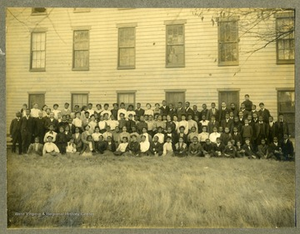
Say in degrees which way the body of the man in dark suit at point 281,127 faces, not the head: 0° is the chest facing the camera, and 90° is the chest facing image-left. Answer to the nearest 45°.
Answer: approximately 0°

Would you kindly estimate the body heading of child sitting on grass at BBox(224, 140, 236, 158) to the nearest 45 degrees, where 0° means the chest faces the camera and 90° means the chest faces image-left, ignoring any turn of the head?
approximately 0°

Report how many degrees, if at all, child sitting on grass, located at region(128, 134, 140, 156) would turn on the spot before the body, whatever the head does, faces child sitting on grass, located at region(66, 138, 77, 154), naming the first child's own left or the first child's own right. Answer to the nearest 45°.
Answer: approximately 90° to the first child's own right

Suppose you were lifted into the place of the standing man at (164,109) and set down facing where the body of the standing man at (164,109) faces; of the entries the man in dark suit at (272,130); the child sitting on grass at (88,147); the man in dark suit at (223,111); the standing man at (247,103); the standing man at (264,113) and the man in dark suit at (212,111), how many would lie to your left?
5

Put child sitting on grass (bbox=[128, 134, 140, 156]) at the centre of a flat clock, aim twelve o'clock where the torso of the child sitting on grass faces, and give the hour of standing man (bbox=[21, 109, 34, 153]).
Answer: The standing man is roughly at 3 o'clock from the child sitting on grass.

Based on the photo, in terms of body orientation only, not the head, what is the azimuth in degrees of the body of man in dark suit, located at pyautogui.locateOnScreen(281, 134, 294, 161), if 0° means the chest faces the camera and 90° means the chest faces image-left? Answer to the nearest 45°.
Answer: approximately 45°

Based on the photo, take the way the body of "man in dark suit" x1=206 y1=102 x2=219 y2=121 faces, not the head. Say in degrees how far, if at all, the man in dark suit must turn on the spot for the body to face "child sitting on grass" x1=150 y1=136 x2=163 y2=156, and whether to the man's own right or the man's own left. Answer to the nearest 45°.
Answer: approximately 90° to the man's own right
